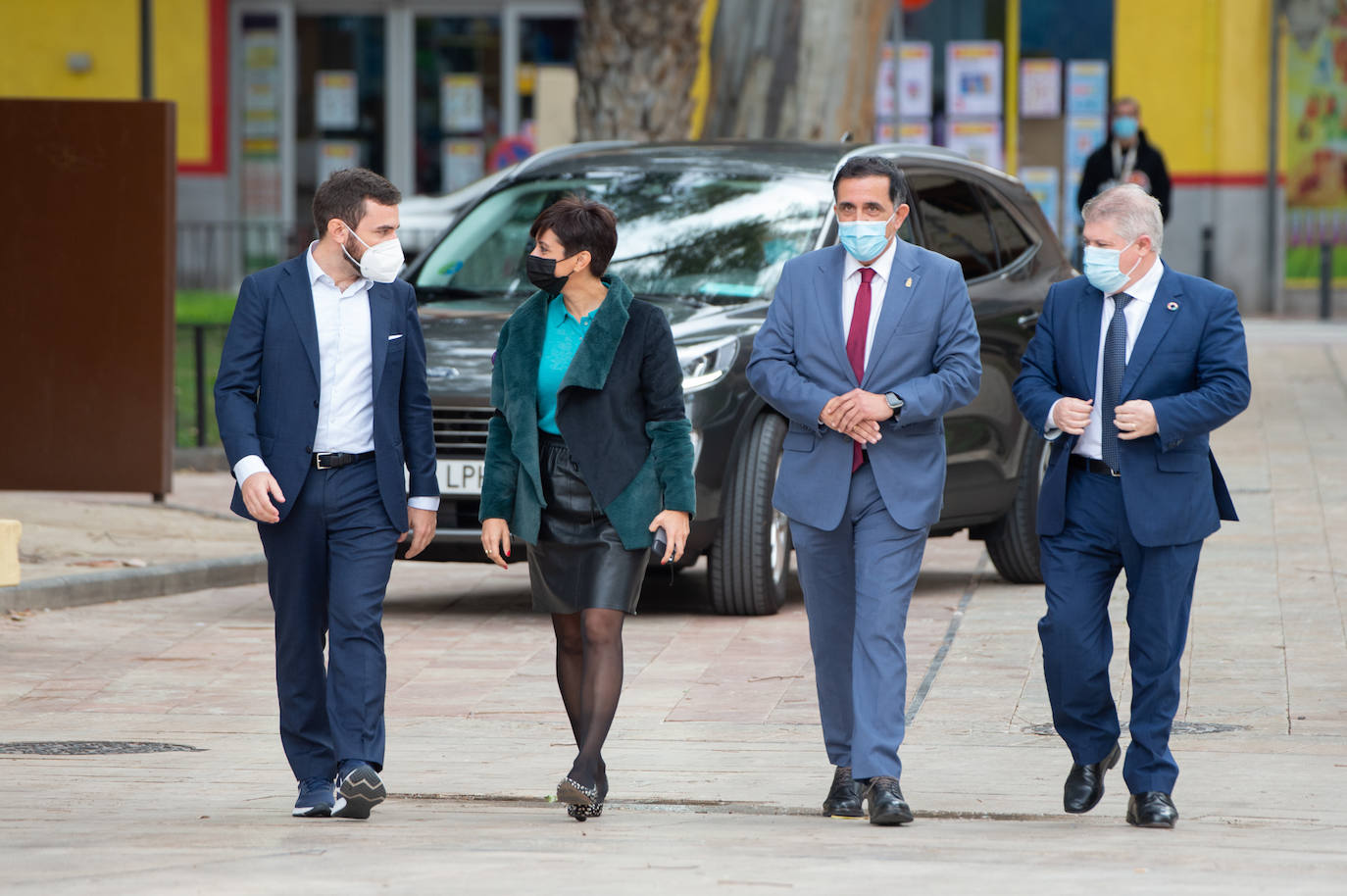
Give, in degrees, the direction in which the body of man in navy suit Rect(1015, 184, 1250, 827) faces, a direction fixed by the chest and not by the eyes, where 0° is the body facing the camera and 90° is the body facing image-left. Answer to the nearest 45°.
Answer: approximately 45°

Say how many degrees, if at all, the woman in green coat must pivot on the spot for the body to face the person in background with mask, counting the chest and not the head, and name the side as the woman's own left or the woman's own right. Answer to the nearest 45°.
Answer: approximately 180°

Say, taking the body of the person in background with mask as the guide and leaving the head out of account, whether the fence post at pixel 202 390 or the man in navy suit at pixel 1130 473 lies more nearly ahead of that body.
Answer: the man in navy suit

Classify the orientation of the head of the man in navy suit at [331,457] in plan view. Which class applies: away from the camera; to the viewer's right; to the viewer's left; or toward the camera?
to the viewer's right

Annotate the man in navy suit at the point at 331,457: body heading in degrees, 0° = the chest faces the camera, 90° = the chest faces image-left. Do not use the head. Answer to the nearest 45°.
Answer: approximately 0°

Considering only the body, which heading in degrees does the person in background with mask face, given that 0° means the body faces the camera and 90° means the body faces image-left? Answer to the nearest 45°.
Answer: approximately 0°

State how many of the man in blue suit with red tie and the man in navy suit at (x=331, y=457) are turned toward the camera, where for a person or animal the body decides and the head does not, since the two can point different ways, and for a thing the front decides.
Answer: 2
